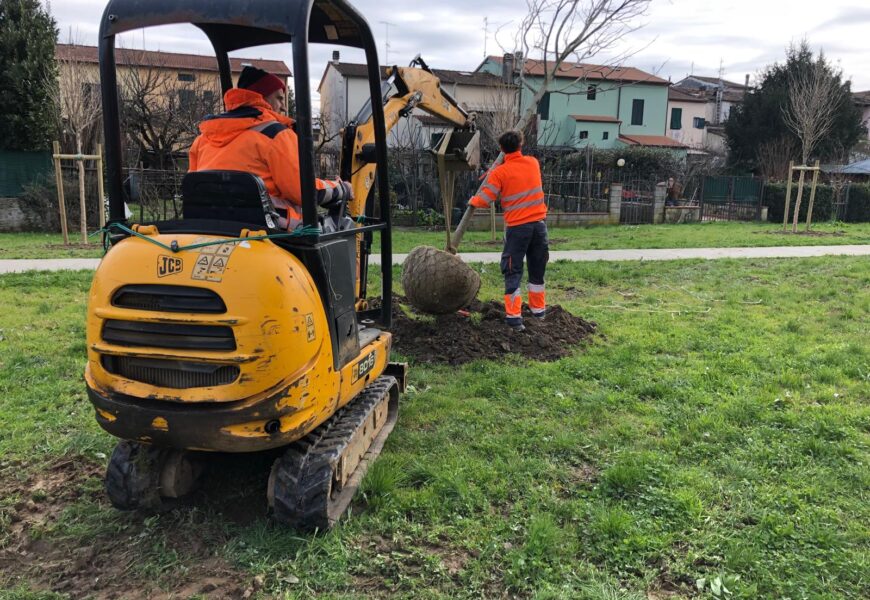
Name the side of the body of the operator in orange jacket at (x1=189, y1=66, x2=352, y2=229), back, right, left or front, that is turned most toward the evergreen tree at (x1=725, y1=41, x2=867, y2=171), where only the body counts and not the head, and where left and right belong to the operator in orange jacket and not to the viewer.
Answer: front

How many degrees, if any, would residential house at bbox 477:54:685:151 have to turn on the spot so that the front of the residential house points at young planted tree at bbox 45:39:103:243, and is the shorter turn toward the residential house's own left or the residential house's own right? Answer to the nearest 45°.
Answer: approximately 45° to the residential house's own right

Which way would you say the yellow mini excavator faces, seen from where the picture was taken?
facing away from the viewer and to the right of the viewer

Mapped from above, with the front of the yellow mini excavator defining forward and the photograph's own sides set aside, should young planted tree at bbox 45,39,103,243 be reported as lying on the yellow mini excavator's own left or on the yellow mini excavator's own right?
on the yellow mini excavator's own left

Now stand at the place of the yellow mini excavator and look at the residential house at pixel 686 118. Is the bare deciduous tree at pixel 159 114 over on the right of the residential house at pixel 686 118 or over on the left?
left

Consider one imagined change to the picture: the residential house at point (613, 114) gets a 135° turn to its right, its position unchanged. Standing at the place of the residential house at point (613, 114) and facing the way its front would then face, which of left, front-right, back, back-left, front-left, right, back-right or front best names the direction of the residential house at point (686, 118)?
right

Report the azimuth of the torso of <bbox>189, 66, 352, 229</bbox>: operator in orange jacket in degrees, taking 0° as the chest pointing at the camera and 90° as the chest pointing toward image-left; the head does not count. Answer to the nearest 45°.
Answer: approximately 225°

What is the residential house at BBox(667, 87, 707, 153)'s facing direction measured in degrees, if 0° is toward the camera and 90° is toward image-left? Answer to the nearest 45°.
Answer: approximately 0°

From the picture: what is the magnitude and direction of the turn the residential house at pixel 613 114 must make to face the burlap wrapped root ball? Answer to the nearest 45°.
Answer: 0° — it already faces it

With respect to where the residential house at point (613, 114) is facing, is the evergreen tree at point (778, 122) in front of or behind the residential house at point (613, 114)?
in front

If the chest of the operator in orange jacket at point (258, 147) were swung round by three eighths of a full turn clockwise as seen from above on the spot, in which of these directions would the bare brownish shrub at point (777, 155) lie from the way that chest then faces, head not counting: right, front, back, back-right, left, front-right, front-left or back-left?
back-left

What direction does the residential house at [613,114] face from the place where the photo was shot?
facing the viewer

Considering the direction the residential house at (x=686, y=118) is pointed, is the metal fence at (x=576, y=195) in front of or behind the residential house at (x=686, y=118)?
in front

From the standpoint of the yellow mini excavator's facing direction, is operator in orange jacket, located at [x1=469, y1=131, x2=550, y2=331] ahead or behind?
ahead

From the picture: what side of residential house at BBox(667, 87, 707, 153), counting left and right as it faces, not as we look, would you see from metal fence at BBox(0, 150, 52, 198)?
right

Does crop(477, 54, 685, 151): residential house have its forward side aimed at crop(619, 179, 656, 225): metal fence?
yes
